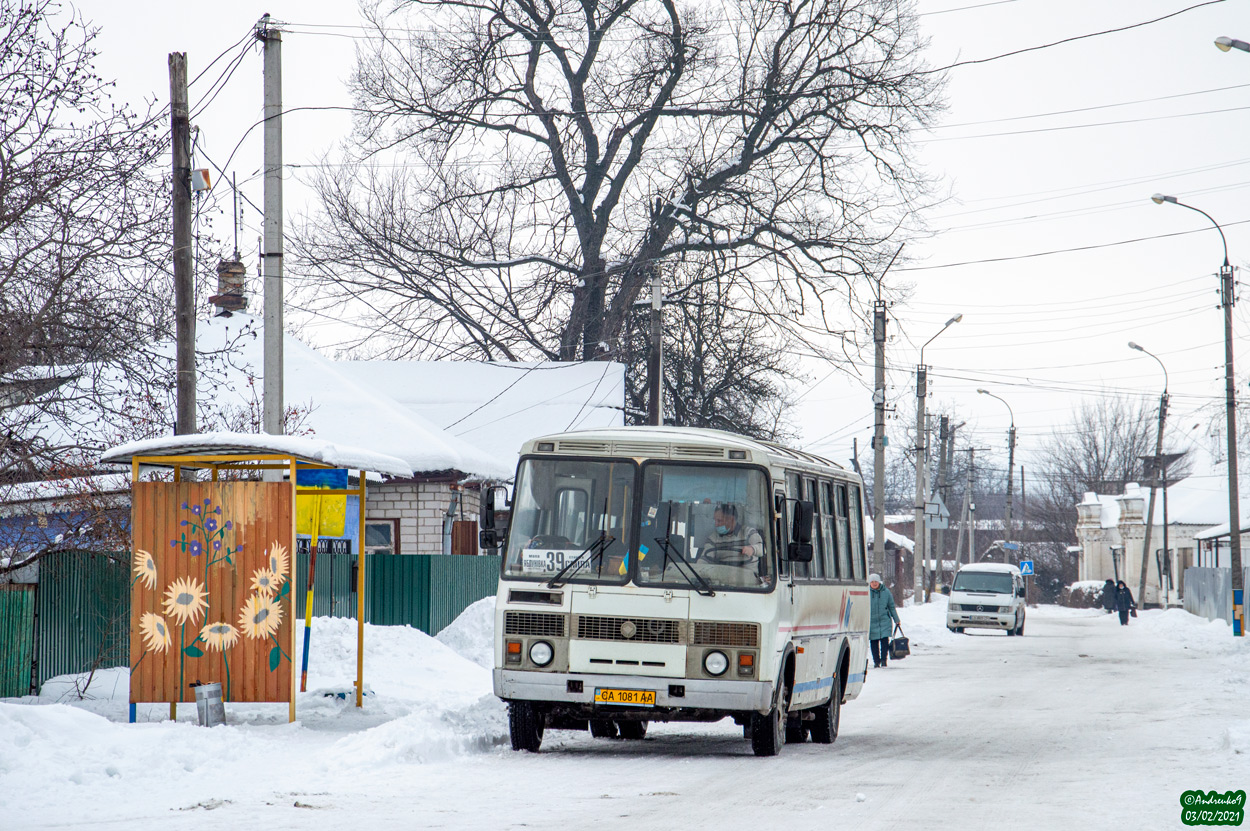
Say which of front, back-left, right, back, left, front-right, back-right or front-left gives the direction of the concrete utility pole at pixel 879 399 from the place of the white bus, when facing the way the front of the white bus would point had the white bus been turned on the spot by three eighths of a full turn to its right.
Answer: front-right

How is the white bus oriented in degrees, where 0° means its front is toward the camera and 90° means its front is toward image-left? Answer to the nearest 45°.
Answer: approximately 0°

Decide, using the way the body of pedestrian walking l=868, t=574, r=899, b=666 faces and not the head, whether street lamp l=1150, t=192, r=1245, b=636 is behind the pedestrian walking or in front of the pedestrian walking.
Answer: behind

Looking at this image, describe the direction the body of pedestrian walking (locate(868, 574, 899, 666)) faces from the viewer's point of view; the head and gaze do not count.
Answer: toward the camera

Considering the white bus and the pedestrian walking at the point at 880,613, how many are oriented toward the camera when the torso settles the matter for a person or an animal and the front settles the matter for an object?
2

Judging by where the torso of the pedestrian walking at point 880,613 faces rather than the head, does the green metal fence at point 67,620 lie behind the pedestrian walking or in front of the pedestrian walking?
in front

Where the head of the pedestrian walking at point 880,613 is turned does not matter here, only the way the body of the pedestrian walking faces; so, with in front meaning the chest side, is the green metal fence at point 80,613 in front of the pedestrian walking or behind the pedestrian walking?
in front

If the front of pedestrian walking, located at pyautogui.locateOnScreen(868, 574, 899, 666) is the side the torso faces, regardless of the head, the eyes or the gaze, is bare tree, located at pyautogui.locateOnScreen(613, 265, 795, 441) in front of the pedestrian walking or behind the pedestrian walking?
behind
